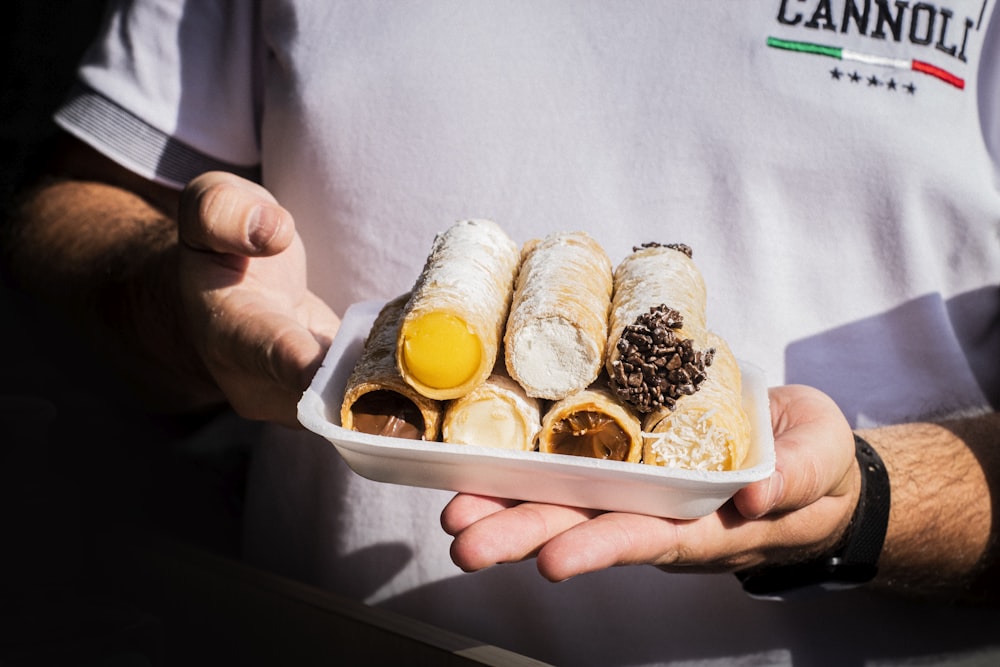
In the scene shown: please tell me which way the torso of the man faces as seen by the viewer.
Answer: toward the camera

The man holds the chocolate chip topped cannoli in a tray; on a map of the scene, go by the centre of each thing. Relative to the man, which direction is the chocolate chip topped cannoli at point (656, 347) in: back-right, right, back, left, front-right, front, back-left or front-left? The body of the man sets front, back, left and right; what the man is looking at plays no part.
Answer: front
